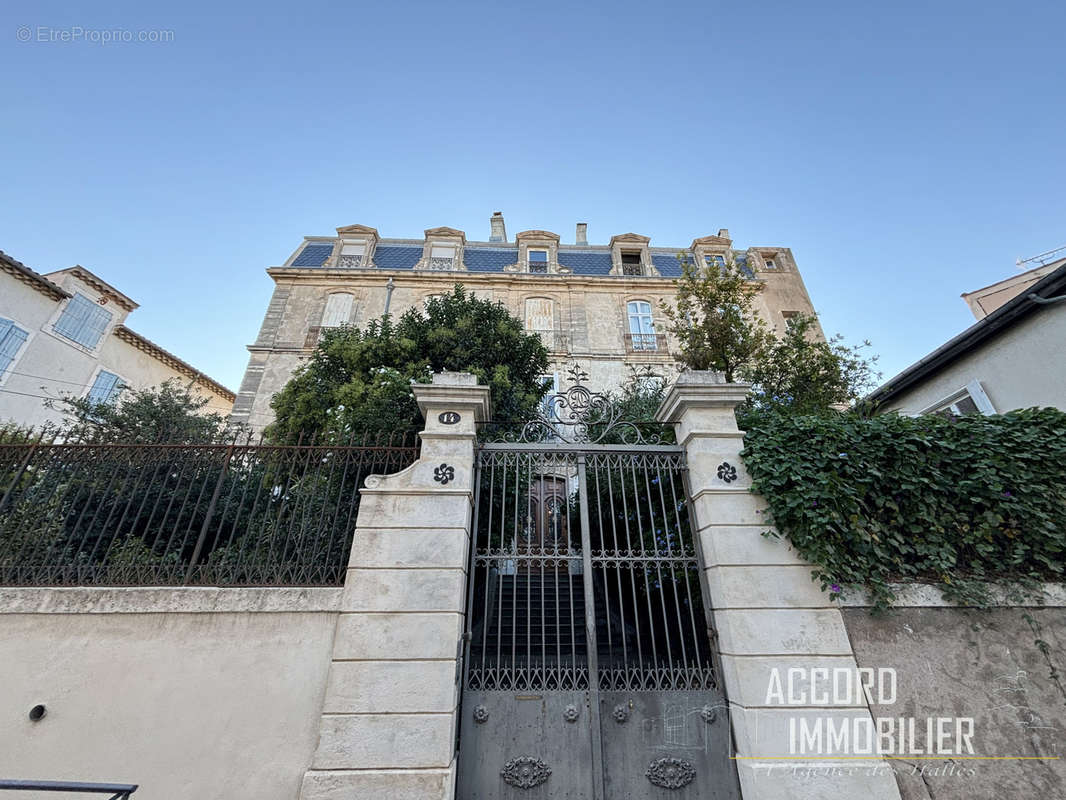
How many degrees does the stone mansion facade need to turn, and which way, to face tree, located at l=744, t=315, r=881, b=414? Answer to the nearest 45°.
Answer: approximately 45° to its left

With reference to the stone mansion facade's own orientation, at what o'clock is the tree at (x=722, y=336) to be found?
The tree is roughly at 11 o'clock from the stone mansion facade.

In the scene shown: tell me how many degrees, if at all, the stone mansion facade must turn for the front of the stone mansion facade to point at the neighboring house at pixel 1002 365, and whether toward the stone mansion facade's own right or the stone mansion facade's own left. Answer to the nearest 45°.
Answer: approximately 45° to the stone mansion facade's own left

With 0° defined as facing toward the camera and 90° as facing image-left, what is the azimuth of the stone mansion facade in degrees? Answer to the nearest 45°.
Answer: approximately 0°

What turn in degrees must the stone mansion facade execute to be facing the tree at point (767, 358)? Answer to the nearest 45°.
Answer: approximately 45° to its left

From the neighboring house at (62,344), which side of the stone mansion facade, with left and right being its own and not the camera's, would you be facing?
right
